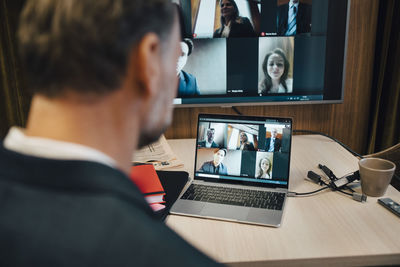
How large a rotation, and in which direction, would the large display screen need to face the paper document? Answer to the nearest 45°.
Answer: approximately 45° to its right

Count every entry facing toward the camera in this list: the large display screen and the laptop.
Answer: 2

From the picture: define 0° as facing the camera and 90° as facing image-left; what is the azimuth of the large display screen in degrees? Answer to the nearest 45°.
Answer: approximately 0°

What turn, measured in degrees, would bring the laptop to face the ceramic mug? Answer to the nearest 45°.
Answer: approximately 90° to its left

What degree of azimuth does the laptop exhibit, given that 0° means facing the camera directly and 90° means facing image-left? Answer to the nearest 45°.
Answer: approximately 0°

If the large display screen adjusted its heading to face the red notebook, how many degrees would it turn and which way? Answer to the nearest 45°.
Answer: approximately 45° to its right
